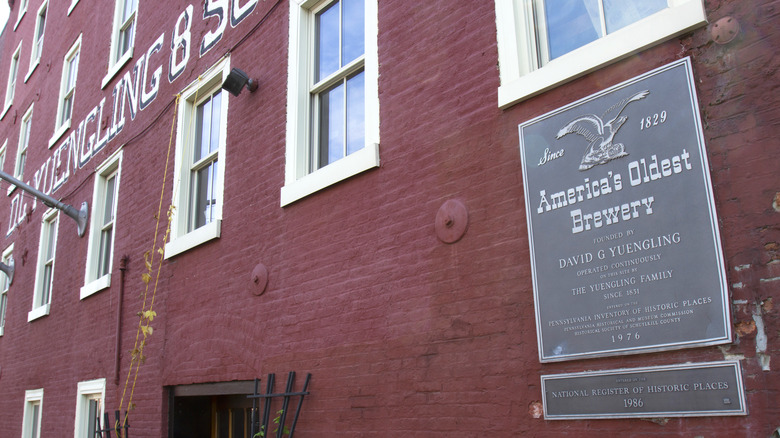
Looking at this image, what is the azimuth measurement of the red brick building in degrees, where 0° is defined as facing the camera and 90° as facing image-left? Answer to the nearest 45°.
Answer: approximately 45°
